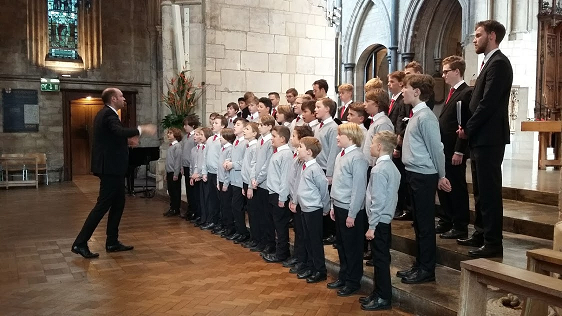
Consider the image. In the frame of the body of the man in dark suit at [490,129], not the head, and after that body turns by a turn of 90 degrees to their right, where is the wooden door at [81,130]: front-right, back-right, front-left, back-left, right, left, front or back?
front-left

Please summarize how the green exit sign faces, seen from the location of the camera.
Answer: facing the viewer

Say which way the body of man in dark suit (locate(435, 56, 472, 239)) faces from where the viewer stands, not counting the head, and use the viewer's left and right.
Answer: facing to the left of the viewer

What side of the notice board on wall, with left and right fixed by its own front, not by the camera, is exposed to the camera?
front

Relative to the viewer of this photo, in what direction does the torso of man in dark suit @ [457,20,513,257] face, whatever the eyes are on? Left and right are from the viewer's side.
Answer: facing to the left of the viewer

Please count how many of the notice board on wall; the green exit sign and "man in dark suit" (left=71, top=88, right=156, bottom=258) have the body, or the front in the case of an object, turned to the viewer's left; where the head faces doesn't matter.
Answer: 0

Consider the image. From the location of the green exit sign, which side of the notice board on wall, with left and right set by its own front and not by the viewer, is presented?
left

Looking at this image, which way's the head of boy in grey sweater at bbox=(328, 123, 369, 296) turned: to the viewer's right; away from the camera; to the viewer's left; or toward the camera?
to the viewer's left

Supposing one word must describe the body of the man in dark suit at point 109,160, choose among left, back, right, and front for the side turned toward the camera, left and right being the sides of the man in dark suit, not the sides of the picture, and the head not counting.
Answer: right

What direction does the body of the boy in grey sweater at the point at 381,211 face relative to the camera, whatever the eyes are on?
to the viewer's left

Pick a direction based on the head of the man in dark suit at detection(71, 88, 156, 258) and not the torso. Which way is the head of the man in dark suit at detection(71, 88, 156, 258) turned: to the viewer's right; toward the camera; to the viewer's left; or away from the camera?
to the viewer's right
